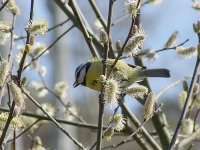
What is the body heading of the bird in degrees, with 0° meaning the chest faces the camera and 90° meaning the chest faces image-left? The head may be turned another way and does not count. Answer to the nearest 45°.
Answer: approximately 90°
